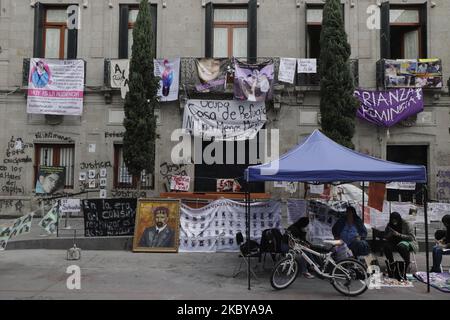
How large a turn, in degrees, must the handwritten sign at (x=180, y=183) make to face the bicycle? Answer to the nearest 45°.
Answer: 0° — it already faces it

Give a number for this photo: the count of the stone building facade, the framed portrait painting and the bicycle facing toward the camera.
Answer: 2

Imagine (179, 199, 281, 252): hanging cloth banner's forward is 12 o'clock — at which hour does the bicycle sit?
The bicycle is roughly at 11 o'clock from the hanging cloth banner.

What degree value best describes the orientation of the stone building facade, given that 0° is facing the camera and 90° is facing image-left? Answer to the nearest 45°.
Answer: approximately 0°

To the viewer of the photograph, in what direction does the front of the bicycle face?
facing to the left of the viewer

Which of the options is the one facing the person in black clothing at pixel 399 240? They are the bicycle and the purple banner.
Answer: the purple banner

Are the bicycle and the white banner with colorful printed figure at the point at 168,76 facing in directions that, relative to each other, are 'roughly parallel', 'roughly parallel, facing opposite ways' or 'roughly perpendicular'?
roughly perpendicular

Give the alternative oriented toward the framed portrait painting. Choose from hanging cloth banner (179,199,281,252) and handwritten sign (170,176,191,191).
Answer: the handwritten sign

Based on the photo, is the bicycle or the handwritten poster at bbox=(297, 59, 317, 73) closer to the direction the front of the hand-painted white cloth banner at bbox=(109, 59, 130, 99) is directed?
the bicycle

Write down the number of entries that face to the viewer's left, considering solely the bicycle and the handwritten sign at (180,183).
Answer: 1
